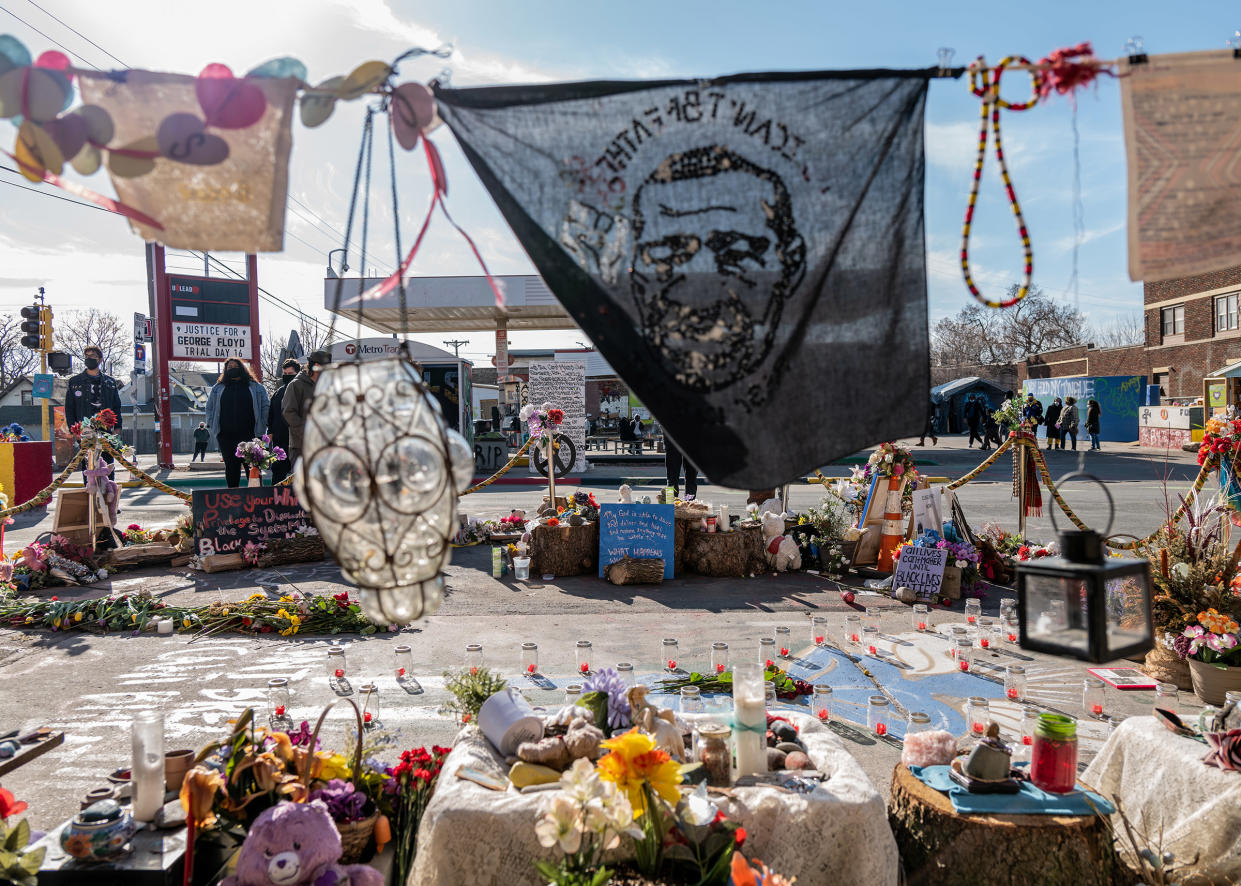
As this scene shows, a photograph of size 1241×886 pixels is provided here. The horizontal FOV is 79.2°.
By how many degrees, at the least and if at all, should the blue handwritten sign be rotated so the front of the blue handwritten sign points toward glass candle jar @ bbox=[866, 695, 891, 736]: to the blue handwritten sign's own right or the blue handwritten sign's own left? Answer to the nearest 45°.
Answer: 0° — it already faces it

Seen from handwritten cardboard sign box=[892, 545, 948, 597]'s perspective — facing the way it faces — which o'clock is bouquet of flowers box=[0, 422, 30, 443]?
The bouquet of flowers is roughly at 3 o'clock from the handwritten cardboard sign.

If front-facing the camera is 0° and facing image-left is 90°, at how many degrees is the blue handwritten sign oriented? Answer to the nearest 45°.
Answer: approximately 0°

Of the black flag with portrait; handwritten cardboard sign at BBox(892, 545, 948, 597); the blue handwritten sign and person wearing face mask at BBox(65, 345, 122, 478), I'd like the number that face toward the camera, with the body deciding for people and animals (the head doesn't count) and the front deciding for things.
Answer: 3

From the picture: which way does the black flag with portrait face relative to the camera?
away from the camera

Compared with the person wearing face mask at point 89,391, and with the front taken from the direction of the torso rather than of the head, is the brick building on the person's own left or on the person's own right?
on the person's own left

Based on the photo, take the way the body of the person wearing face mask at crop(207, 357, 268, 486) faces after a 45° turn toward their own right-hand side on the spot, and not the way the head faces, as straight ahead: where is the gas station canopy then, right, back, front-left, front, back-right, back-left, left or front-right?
back

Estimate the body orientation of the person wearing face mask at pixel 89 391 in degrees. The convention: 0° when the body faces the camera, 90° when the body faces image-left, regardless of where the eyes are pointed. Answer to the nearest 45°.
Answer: approximately 0°

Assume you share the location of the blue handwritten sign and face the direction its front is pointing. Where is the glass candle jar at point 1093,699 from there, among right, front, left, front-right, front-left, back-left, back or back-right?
front-left

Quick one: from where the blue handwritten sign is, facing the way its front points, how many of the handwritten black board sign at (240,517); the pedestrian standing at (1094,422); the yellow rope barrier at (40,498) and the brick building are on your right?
2
